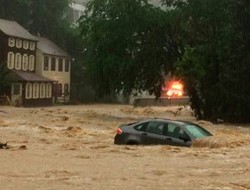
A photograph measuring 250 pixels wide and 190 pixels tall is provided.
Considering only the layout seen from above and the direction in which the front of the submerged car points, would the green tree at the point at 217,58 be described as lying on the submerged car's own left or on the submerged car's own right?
on the submerged car's own left
